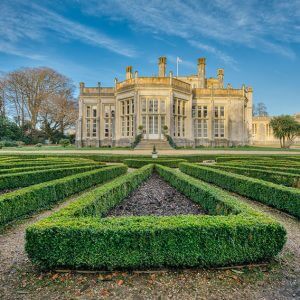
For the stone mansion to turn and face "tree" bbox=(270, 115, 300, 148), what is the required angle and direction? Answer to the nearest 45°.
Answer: approximately 90° to its left

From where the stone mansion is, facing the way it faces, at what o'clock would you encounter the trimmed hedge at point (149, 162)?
The trimmed hedge is roughly at 12 o'clock from the stone mansion.

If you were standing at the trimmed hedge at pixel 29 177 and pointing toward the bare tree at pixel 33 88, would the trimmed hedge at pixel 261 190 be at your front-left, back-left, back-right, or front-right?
back-right

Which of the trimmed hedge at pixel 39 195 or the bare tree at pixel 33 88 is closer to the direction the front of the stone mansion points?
the trimmed hedge

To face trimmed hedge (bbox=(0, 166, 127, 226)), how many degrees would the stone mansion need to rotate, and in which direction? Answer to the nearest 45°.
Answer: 0° — it already faces it

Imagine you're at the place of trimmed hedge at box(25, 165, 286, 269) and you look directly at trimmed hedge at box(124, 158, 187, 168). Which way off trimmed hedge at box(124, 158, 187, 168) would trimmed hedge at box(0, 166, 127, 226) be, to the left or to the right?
left

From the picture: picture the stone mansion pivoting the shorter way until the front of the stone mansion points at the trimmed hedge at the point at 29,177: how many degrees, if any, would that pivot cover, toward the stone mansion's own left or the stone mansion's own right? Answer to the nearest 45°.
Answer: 0° — it already faces it

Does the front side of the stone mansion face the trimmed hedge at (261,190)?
yes

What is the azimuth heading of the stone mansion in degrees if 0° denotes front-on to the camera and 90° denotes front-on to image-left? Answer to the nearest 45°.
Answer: approximately 0°

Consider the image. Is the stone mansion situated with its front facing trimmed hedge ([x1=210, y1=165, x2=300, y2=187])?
yes

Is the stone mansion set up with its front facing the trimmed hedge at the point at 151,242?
yes

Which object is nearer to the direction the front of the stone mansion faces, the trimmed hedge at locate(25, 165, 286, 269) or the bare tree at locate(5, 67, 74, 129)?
the trimmed hedge

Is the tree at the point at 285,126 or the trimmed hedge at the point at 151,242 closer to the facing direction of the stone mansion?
the trimmed hedge
